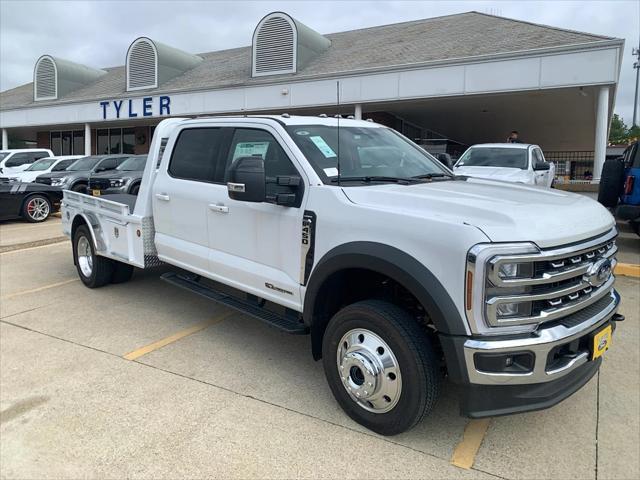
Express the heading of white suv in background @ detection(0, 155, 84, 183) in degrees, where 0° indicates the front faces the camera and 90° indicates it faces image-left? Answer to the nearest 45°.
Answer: approximately 45°

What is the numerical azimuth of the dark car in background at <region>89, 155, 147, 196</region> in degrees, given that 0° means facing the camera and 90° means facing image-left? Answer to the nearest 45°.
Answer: approximately 45°

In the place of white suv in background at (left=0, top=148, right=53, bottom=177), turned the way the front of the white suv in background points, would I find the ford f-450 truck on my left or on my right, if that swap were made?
on my left

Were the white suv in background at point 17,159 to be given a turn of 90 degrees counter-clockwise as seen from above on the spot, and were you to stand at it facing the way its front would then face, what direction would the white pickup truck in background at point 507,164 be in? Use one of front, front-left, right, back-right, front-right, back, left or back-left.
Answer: front

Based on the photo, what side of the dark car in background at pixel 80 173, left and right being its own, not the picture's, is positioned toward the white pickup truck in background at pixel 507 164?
left

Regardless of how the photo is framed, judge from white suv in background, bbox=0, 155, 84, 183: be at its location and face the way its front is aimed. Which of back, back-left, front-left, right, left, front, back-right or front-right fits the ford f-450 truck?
front-left

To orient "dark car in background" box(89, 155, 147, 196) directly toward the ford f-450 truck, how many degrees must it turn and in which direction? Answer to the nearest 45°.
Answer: approximately 45° to its left
